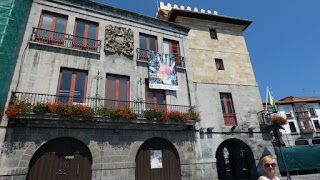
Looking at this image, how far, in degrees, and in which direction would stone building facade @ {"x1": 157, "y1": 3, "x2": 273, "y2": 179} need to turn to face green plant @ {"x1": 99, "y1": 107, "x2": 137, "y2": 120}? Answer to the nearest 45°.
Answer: approximately 45° to its right

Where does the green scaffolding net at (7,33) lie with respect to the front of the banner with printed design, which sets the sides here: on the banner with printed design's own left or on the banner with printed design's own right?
on the banner with printed design's own right

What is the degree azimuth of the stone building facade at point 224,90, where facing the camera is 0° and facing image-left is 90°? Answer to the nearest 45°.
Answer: approximately 0°
